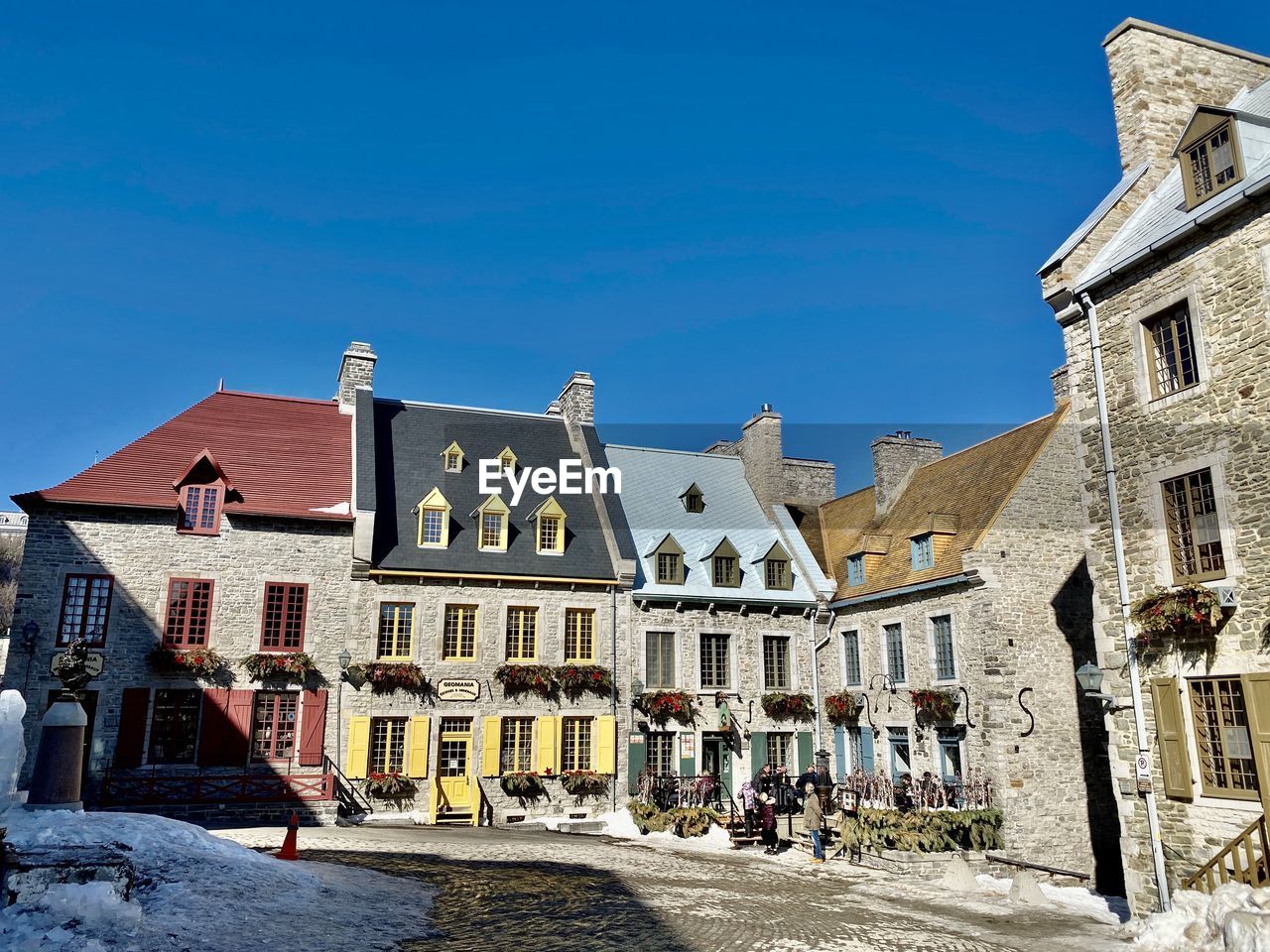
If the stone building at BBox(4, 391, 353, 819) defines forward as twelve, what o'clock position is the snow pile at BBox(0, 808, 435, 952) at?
The snow pile is roughly at 12 o'clock from the stone building.

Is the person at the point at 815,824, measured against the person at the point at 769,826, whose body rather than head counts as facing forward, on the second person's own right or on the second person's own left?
on the second person's own right

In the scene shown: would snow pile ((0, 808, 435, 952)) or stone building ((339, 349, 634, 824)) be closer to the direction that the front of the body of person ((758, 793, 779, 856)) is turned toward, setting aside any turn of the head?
the stone building

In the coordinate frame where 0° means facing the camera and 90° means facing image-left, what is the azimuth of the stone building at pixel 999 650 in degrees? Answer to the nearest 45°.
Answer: approximately 45°

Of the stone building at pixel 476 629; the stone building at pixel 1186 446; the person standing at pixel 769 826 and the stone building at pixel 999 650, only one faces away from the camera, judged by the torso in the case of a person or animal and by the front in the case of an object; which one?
the person standing

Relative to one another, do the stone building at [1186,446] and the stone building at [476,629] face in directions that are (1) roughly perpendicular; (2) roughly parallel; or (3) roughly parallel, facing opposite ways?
roughly perpendicular

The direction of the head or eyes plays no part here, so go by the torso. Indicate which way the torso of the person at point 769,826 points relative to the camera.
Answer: away from the camera
